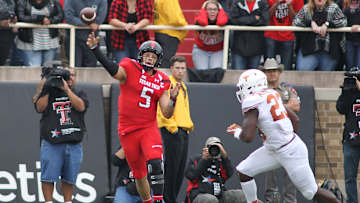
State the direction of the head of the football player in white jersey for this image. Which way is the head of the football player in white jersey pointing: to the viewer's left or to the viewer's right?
to the viewer's left

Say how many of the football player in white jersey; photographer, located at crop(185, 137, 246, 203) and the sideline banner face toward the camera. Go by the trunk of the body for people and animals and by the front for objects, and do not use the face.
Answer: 2

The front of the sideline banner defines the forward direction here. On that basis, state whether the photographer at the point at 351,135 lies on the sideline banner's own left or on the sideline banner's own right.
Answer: on the sideline banner's own left

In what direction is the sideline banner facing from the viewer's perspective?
toward the camera

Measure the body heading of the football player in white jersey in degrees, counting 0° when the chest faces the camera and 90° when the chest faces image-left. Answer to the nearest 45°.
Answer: approximately 135°

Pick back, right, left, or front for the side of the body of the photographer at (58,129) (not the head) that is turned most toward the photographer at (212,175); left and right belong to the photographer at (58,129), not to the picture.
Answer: left

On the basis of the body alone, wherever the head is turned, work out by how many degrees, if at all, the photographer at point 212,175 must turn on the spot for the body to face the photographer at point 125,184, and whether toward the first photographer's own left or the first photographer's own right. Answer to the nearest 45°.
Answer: approximately 90° to the first photographer's own right

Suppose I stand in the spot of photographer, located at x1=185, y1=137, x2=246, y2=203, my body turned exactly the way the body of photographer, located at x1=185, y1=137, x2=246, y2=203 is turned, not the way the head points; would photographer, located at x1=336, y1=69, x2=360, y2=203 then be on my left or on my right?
on my left

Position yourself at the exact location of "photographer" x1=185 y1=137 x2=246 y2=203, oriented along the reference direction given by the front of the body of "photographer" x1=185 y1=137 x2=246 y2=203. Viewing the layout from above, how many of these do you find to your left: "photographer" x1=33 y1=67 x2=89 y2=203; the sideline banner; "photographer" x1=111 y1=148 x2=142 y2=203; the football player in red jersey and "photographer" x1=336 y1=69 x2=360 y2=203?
1

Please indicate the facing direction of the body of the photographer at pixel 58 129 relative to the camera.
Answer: toward the camera

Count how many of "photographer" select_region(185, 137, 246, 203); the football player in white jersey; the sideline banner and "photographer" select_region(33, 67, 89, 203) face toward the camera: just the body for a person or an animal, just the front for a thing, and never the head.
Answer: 3

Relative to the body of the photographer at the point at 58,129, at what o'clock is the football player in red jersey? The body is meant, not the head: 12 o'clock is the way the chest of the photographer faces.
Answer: The football player in red jersey is roughly at 10 o'clock from the photographer.
